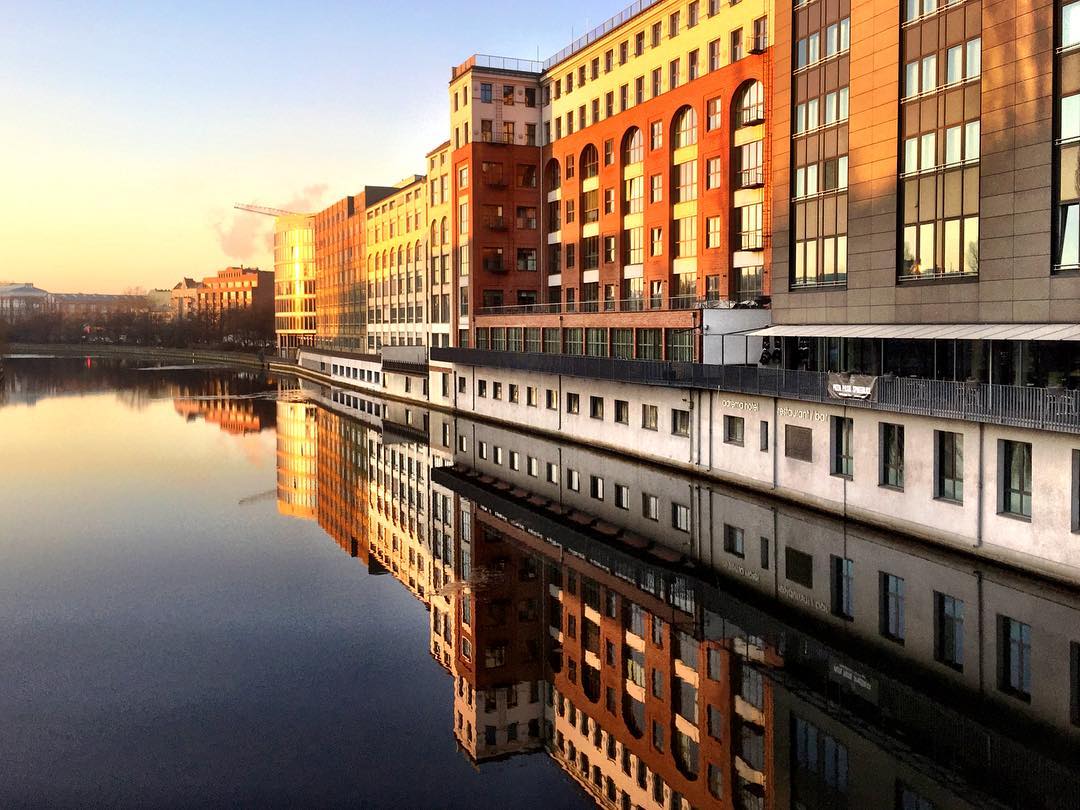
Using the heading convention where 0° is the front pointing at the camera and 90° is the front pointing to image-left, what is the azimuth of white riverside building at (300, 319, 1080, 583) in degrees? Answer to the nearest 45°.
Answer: approximately 45°
